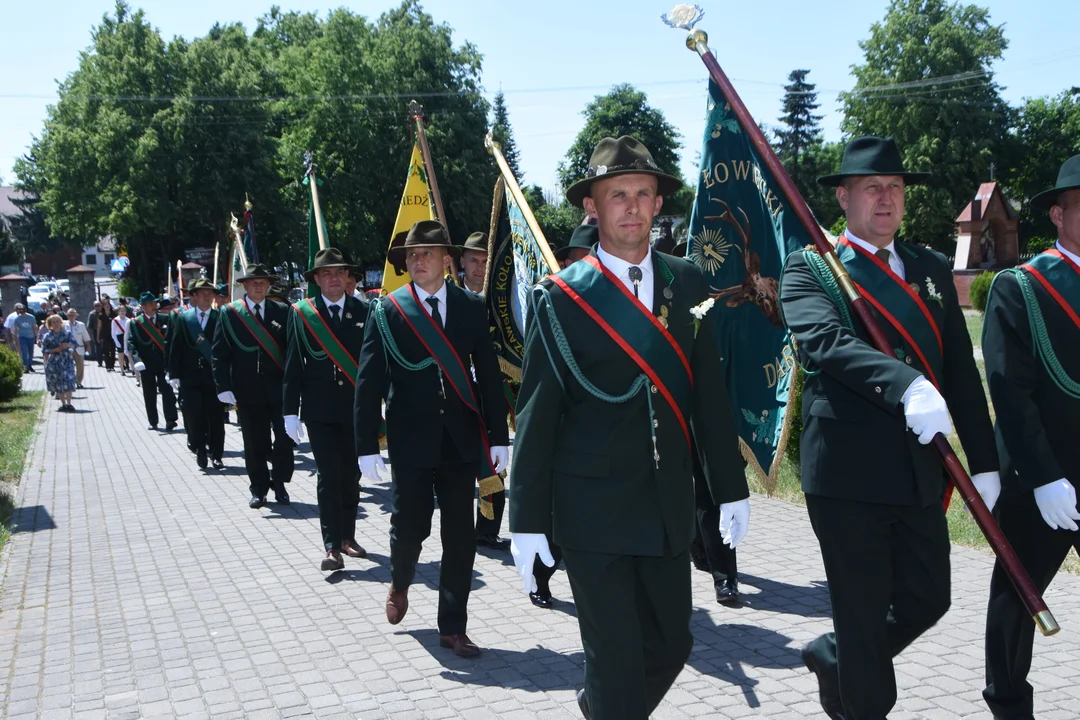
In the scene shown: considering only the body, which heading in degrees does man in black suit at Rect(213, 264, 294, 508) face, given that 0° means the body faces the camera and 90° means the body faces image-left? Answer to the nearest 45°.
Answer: approximately 0°

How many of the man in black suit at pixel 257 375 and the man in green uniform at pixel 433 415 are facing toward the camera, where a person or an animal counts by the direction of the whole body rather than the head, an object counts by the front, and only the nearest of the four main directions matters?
2

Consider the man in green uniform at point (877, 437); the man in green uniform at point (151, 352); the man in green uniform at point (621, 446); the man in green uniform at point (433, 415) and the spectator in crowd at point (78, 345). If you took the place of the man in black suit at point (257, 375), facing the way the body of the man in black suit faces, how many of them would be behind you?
2

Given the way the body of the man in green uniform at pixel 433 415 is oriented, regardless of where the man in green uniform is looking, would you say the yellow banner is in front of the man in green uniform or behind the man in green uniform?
behind

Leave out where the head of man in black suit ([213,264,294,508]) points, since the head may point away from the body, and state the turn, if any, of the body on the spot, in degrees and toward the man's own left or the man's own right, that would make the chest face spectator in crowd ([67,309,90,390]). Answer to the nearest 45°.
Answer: approximately 180°

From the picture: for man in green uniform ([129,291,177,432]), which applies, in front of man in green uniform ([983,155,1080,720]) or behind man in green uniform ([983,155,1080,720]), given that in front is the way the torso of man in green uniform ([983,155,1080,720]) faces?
behind

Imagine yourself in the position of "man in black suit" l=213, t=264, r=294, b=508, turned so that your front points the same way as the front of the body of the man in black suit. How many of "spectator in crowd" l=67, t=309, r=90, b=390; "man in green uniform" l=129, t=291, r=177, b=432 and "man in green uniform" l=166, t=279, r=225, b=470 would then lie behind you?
3

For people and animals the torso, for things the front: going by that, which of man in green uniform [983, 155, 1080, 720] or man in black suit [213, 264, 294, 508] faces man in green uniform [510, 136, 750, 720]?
the man in black suit

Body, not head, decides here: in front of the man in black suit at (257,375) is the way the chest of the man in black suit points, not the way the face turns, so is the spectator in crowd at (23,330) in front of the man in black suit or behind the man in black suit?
behind

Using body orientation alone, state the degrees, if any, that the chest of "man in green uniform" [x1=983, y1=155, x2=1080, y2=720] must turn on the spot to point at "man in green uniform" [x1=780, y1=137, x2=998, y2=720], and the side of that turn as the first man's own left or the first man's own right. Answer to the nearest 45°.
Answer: approximately 90° to the first man's own right
